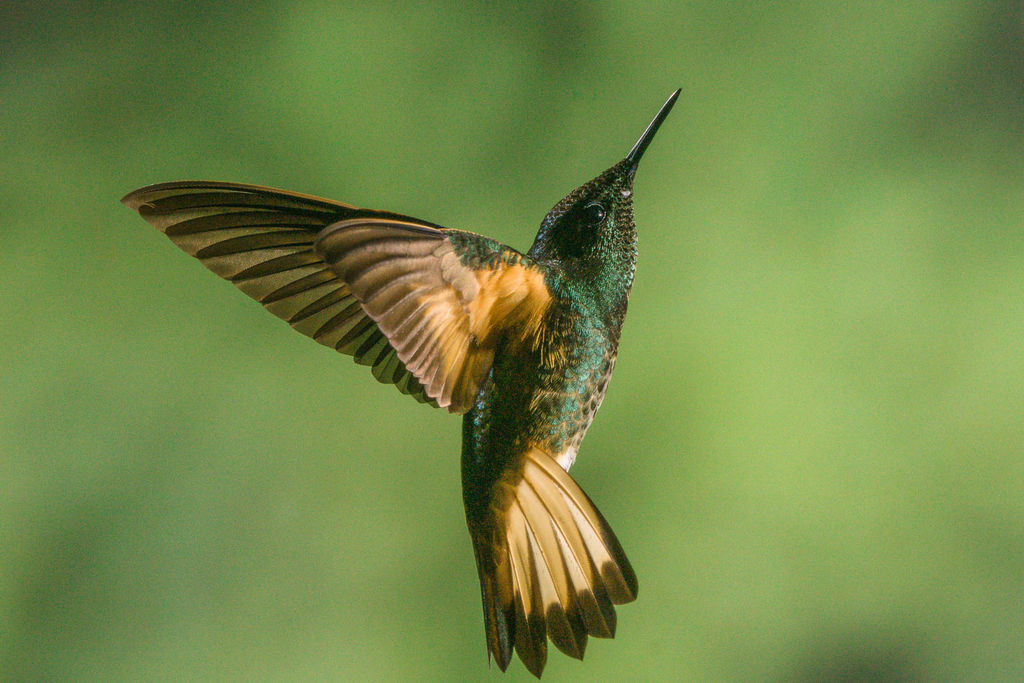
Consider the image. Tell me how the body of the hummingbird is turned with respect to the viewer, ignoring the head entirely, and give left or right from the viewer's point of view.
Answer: facing to the right of the viewer
